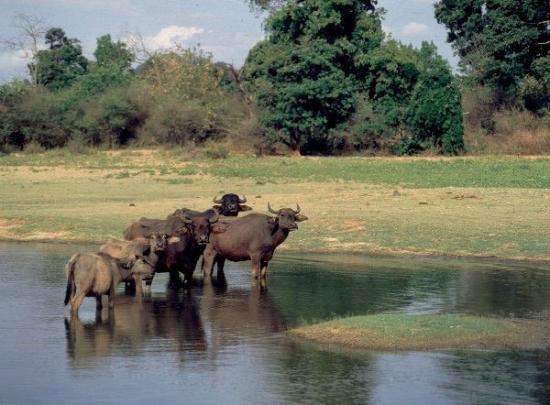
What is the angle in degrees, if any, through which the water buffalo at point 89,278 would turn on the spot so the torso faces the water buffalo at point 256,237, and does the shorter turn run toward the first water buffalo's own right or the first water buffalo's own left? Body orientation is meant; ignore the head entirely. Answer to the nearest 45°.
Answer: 0° — it already faces it

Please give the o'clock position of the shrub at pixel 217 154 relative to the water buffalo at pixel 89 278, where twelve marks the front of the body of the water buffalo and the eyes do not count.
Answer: The shrub is roughly at 11 o'clock from the water buffalo.

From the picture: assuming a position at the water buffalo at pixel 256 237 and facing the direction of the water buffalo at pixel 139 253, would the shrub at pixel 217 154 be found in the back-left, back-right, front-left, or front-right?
back-right

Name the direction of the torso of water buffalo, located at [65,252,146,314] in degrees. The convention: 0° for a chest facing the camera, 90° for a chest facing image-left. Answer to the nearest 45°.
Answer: approximately 225°

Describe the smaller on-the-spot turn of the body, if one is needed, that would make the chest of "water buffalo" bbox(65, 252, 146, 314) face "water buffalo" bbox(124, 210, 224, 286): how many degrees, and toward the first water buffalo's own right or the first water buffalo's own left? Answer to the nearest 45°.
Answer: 0° — it already faces it

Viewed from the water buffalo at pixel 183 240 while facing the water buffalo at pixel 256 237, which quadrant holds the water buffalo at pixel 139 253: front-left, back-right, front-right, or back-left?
back-right
